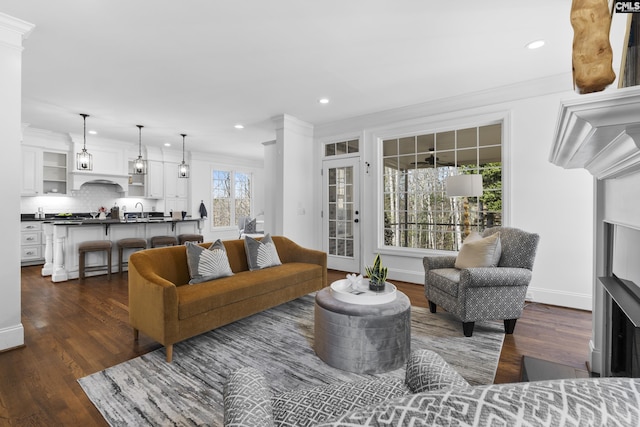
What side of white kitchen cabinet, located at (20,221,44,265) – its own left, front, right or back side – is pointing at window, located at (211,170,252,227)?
left

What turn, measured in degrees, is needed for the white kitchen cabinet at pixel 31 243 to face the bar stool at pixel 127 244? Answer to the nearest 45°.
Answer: approximately 45° to its left

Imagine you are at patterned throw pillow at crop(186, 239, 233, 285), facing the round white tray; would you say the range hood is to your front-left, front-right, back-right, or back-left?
back-left

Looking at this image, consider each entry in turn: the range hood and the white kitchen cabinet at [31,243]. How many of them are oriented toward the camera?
2

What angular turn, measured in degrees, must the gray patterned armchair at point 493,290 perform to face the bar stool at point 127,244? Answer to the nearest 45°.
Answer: approximately 45° to its right

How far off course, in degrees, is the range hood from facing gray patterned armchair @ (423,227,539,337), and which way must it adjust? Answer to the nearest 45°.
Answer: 0° — it already faces it

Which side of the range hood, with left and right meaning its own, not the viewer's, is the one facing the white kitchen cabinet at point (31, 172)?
right

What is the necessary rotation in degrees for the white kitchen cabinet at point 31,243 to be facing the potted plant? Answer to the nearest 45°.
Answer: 0° — it already faces it

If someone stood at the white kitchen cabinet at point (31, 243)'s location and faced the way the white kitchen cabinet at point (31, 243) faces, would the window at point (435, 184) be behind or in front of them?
in front

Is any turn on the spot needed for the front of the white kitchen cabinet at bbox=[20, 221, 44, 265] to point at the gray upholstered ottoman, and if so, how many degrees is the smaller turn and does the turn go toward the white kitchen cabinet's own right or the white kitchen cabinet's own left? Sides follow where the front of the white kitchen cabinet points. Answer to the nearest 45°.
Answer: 0° — it already faces it

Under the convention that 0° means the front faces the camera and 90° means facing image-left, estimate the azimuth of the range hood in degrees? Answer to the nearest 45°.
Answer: approximately 0°

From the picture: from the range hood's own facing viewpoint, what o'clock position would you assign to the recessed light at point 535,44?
The recessed light is roughly at 11 o'clock from the range hood.
